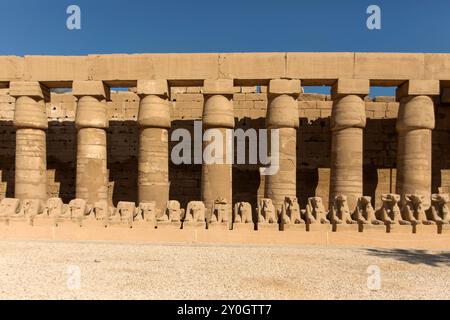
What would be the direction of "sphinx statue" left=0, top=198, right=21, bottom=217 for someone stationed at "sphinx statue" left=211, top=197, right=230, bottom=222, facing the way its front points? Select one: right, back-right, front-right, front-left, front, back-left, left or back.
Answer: right

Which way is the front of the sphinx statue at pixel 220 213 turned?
toward the camera

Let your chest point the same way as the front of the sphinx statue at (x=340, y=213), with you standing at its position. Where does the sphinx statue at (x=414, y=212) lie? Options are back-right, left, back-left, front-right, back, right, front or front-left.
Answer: left

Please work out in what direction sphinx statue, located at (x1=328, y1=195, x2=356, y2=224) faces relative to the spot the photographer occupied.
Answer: facing the viewer

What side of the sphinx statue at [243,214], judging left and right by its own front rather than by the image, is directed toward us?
front

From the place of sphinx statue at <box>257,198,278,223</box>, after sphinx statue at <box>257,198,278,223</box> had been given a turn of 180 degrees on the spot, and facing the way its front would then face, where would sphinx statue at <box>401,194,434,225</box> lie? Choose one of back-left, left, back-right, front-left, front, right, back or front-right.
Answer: right

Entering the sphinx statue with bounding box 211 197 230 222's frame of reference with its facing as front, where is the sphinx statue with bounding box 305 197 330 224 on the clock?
the sphinx statue with bounding box 305 197 330 224 is roughly at 9 o'clock from the sphinx statue with bounding box 211 197 230 222.

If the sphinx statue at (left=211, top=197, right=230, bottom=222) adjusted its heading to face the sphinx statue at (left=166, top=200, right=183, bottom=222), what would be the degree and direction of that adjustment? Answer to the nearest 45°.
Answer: approximately 90° to its right

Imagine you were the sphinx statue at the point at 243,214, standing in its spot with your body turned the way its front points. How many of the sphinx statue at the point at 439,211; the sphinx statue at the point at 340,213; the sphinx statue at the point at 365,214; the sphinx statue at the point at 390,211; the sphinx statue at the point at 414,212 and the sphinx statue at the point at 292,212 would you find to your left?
6

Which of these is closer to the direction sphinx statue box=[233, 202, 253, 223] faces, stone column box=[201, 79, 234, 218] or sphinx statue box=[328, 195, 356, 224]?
the sphinx statue

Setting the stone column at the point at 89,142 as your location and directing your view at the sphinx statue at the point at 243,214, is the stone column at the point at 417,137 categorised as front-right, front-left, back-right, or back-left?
front-left

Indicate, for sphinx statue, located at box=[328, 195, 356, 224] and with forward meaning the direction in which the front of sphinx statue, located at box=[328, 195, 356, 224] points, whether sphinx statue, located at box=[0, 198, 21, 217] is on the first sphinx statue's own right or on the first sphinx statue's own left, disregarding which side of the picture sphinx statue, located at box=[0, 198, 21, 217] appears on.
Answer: on the first sphinx statue's own right

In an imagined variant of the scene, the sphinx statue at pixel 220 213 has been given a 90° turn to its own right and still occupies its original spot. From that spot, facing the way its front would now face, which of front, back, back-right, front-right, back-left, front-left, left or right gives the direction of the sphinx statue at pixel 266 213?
back

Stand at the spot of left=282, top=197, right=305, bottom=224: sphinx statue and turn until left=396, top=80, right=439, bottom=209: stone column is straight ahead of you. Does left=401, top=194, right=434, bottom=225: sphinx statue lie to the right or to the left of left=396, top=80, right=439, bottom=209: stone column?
right

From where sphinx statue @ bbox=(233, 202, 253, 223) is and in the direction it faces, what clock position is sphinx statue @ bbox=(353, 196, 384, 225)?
sphinx statue @ bbox=(353, 196, 384, 225) is roughly at 9 o'clock from sphinx statue @ bbox=(233, 202, 253, 223).

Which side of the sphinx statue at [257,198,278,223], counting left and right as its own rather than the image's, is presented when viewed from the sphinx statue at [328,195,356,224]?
left

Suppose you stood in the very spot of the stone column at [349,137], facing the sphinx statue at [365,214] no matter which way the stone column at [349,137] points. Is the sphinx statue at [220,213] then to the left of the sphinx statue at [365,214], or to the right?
right

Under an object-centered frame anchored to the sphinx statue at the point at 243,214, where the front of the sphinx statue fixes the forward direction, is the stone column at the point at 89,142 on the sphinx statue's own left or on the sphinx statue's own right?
on the sphinx statue's own right
